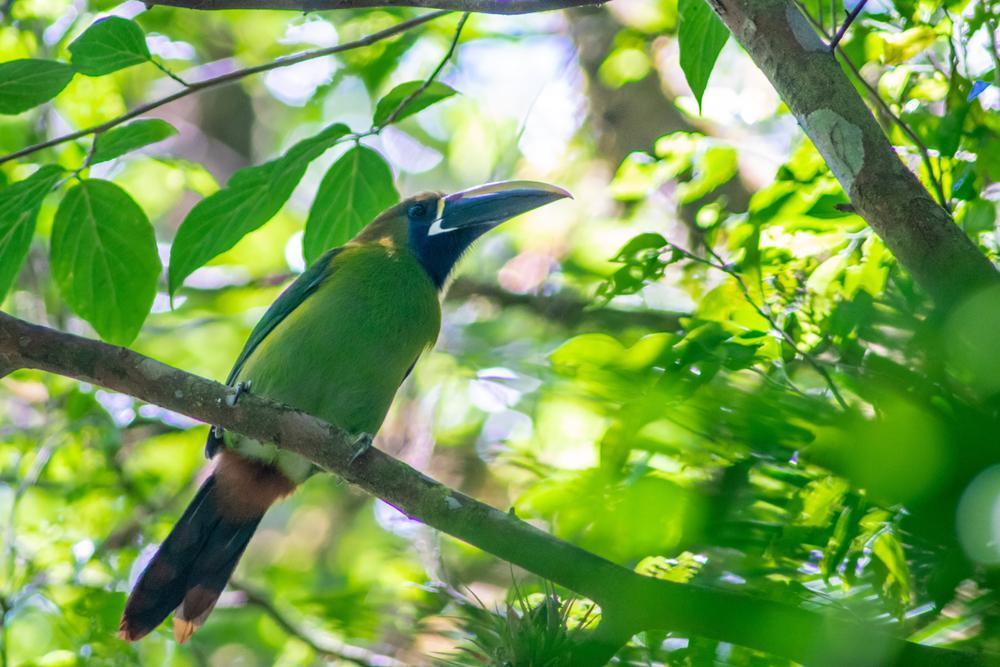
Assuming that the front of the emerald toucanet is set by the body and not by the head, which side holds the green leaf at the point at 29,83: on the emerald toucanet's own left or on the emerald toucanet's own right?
on the emerald toucanet's own right

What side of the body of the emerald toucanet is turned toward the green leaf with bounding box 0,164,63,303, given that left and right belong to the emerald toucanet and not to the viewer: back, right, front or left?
back

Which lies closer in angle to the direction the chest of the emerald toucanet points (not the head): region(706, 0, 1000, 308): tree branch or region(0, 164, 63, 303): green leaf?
the tree branch

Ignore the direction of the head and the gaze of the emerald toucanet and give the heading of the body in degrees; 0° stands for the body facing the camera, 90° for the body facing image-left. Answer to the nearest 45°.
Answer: approximately 315°
